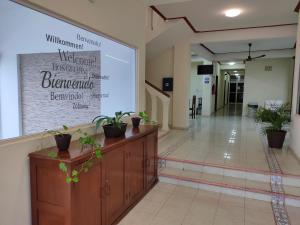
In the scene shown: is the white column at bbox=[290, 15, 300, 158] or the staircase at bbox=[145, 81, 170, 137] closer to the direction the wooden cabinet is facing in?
the white column

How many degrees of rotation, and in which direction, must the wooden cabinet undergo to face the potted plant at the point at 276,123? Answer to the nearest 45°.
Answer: approximately 90° to its left

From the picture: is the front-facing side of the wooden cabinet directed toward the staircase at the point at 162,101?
no

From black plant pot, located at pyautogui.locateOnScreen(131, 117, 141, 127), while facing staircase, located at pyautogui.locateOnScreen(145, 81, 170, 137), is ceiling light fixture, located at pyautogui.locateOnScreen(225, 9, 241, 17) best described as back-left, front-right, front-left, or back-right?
front-right

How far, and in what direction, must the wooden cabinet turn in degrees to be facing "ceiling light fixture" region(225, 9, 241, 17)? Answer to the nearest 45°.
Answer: approximately 90° to its left

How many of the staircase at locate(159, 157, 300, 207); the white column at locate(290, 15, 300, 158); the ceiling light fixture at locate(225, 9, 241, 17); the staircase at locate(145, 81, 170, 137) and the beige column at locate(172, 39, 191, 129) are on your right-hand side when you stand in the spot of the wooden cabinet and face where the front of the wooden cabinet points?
0

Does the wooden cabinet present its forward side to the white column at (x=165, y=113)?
no

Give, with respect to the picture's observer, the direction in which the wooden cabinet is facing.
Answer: facing the viewer and to the right of the viewer

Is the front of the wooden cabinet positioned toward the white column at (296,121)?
no

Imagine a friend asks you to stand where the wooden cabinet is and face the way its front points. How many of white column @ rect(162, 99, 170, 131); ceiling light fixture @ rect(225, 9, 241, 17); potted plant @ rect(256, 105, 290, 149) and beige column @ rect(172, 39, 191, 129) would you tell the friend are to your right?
0

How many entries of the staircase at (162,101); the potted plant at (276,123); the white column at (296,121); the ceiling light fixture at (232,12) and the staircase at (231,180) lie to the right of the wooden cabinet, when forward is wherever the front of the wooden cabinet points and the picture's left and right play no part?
0

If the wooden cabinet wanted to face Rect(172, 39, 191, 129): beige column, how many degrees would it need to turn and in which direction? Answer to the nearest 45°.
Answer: approximately 90° to its left

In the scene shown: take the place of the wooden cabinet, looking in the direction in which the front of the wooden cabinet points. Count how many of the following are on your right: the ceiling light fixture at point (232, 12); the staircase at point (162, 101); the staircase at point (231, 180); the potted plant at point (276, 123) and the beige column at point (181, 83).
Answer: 0
